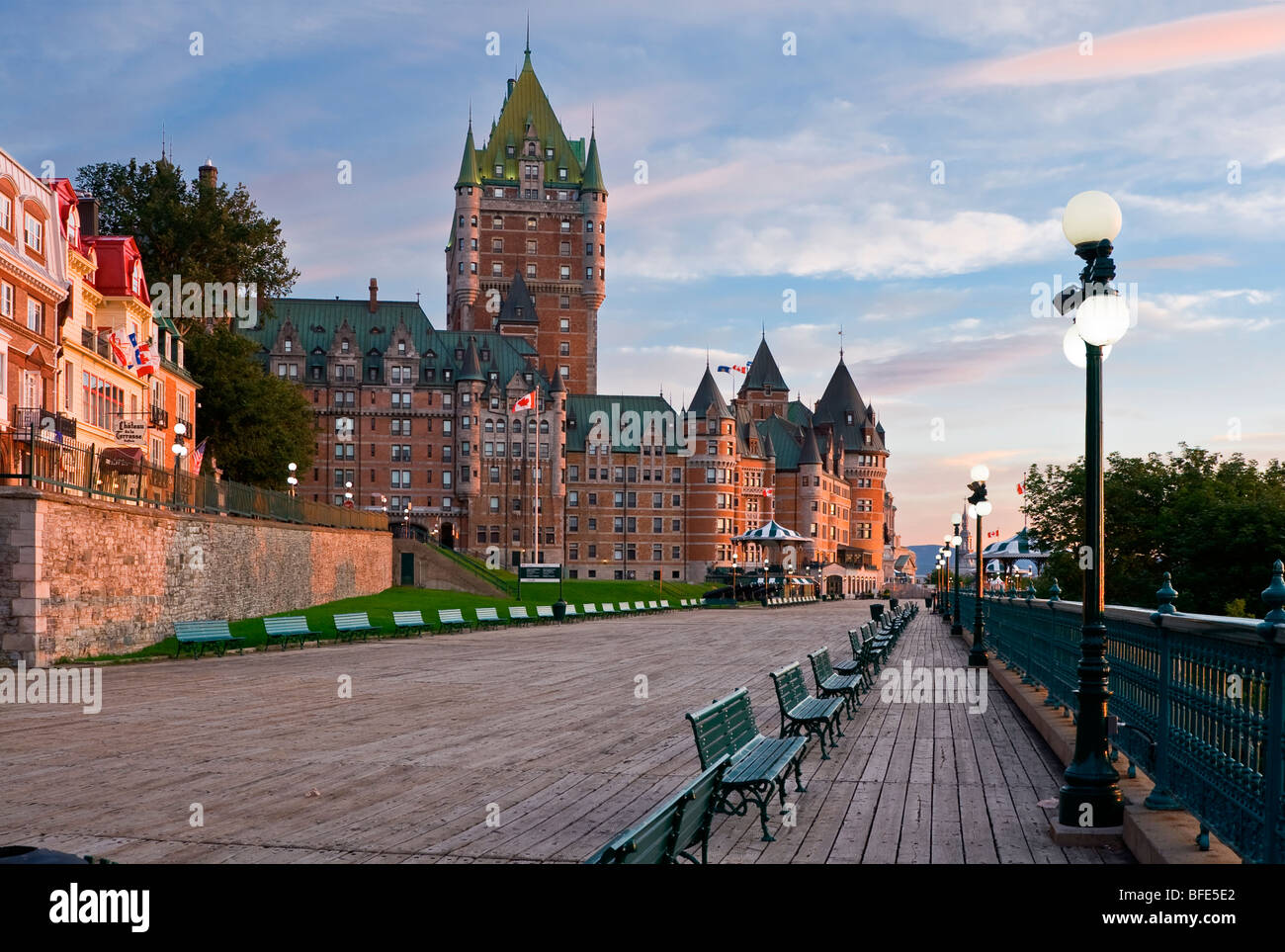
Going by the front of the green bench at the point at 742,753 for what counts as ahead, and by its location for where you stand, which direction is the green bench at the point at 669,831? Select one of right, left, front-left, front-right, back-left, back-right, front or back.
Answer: front-right

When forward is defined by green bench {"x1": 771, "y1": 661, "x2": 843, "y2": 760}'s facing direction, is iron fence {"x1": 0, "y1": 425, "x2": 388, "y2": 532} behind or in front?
behind

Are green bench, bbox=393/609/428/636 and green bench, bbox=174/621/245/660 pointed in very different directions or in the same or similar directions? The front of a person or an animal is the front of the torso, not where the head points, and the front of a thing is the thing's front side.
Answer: same or similar directions

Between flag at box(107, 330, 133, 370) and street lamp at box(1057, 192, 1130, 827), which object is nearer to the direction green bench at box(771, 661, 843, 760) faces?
the street lamp

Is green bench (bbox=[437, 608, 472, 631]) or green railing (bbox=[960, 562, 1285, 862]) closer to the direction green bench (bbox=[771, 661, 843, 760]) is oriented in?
the green railing

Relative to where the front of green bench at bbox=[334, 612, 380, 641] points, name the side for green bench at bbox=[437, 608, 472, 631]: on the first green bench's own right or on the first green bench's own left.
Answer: on the first green bench's own left

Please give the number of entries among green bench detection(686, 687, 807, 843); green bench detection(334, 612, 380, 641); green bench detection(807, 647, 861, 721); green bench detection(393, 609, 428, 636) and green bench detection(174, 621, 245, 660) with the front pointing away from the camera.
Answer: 0

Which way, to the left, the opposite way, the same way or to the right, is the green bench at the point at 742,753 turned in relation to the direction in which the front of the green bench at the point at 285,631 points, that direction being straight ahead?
the same way

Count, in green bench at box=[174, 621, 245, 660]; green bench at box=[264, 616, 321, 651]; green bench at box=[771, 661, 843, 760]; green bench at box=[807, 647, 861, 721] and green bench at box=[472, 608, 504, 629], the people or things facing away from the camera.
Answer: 0

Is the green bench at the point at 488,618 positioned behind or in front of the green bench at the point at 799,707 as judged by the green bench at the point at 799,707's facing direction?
behind

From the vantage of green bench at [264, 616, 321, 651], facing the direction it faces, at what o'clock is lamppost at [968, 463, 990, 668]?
The lamppost is roughly at 11 o'clock from the green bench.

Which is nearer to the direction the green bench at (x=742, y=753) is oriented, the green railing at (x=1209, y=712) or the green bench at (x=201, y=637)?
the green railing

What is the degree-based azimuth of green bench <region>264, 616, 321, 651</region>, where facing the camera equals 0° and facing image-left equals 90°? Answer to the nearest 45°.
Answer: approximately 315°

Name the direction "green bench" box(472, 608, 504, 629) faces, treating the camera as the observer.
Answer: facing the viewer and to the right of the viewer

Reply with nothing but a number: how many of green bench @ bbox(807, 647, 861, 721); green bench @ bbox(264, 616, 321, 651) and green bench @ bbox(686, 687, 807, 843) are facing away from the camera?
0
